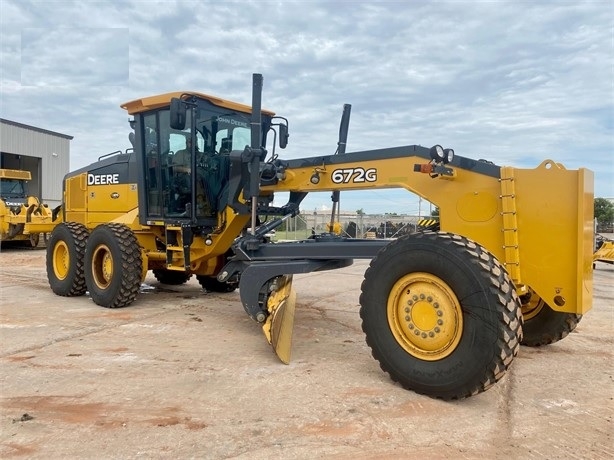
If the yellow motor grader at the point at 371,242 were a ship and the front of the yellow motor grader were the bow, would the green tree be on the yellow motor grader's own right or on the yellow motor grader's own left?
on the yellow motor grader's own left

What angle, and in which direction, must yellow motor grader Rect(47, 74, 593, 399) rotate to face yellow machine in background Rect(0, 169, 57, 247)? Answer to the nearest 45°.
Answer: approximately 180°

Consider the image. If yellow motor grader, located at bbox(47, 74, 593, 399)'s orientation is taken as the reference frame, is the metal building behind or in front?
behind

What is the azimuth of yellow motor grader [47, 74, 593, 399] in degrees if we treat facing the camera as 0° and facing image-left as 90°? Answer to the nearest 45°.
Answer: approximately 315°
